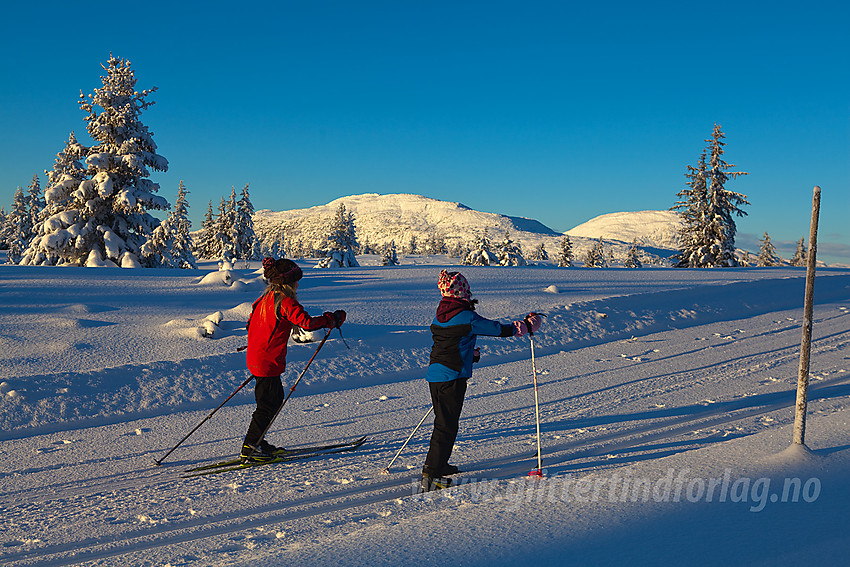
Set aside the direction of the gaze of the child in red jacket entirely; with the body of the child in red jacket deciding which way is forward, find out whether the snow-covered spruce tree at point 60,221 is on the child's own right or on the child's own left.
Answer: on the child's own left

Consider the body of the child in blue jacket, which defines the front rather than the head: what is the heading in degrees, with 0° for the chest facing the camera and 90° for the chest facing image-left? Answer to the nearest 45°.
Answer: approximately 225°

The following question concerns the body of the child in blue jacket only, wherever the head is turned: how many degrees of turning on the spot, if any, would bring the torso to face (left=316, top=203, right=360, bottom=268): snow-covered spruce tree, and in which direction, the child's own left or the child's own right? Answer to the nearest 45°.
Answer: approximately 45° to the child's own left

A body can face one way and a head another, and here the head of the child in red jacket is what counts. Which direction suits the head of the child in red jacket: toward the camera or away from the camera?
away from the camera

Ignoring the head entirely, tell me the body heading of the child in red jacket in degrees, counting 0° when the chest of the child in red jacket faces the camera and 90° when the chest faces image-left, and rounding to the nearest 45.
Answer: approximately 225°

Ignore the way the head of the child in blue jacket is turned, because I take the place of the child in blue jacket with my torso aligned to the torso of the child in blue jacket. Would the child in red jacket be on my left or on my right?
on my left

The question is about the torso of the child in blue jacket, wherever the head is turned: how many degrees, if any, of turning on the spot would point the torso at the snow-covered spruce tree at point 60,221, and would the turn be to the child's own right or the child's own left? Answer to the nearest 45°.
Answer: approximately 90° to the child's own left

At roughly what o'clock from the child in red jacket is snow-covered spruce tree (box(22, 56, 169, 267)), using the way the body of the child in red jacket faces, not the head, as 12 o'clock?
The snow-covered spruce tree is roughly at 10 o'clock from the child in red jacket.
